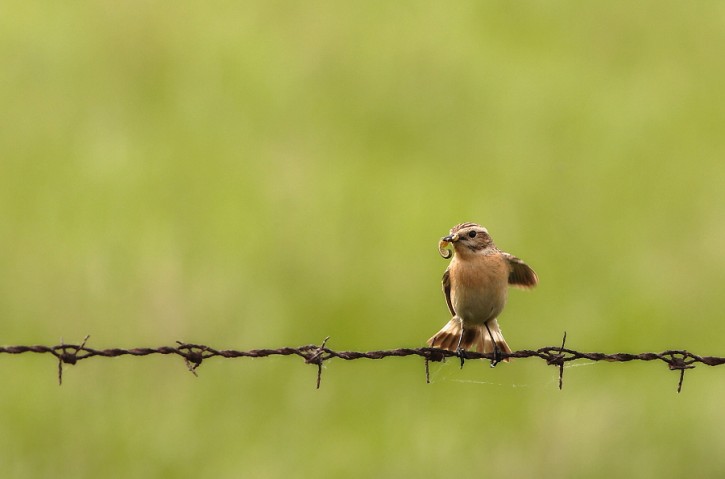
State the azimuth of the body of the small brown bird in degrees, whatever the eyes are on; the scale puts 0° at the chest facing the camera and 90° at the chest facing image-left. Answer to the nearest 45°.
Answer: approximately 0°
